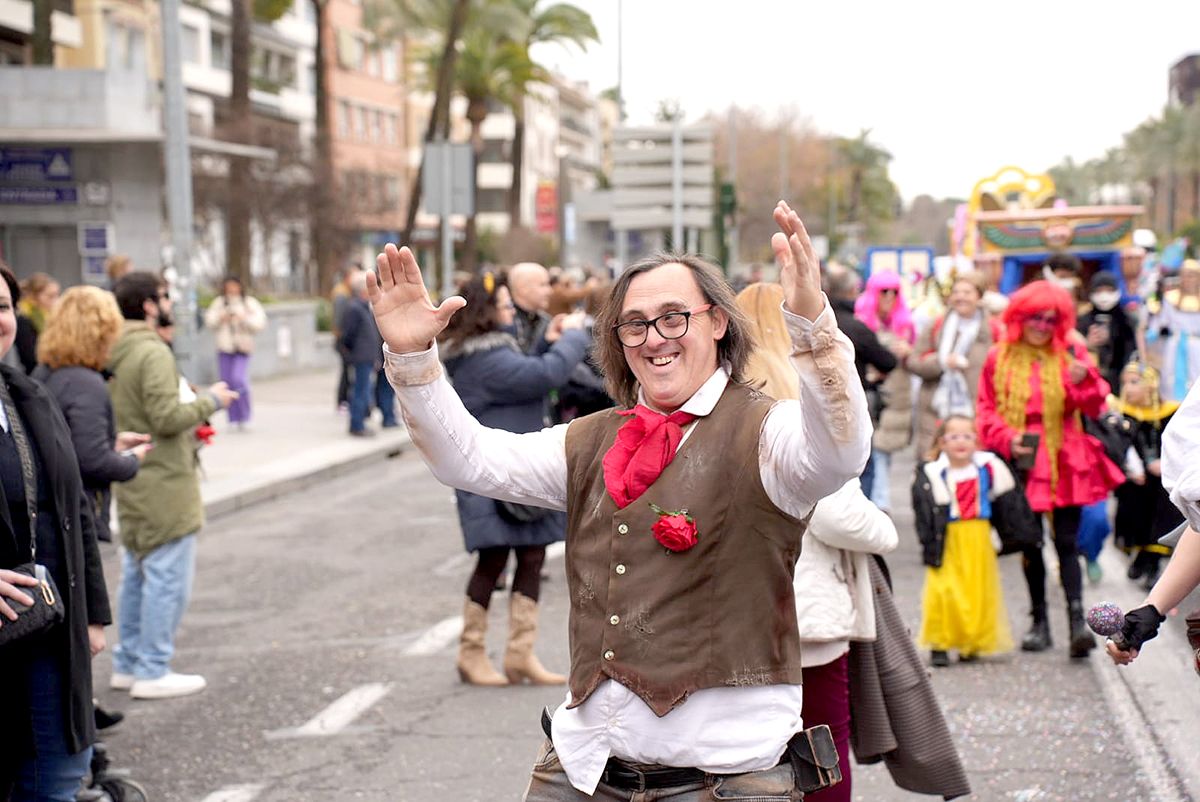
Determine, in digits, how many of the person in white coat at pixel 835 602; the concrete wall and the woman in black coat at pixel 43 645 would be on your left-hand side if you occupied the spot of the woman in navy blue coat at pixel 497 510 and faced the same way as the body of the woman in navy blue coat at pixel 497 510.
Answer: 1

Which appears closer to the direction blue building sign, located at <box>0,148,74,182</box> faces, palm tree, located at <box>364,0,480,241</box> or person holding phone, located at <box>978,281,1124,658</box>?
the person holding phone

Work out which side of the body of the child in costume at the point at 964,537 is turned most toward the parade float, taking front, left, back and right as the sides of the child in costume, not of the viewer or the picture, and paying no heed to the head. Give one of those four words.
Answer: back

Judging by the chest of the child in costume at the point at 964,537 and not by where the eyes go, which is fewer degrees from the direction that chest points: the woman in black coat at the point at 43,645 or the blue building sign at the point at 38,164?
the woman in black coat

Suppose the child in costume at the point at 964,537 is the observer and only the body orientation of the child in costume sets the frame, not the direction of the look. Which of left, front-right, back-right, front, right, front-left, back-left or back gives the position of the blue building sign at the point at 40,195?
back-right

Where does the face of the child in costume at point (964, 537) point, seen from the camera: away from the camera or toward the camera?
toward the camera

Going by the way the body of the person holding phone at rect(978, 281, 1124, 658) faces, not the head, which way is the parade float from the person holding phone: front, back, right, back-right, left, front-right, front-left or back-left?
back

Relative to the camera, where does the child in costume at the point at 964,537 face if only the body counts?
toward the camera

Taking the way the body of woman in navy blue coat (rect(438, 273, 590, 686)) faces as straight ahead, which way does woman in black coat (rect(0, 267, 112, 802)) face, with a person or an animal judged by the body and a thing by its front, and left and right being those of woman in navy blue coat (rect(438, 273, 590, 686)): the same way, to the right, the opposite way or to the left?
to the right

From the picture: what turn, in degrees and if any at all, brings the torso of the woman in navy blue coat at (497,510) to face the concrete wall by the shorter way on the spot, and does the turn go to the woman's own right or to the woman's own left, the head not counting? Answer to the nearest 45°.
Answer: approximately 90° to the woman's own left

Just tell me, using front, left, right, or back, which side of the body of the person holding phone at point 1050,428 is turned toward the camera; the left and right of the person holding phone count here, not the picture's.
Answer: front

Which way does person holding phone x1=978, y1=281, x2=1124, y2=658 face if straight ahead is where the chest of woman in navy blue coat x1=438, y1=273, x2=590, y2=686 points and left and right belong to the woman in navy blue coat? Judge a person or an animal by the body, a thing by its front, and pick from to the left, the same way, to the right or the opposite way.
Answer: to the right

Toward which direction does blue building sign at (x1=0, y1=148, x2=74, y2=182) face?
toward the camera

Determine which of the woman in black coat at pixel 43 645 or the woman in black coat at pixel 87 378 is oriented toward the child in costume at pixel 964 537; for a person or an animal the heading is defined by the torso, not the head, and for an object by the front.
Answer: the woman in black coat at pixel 87 378

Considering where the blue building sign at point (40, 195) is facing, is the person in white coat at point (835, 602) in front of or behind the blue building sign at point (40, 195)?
in front
